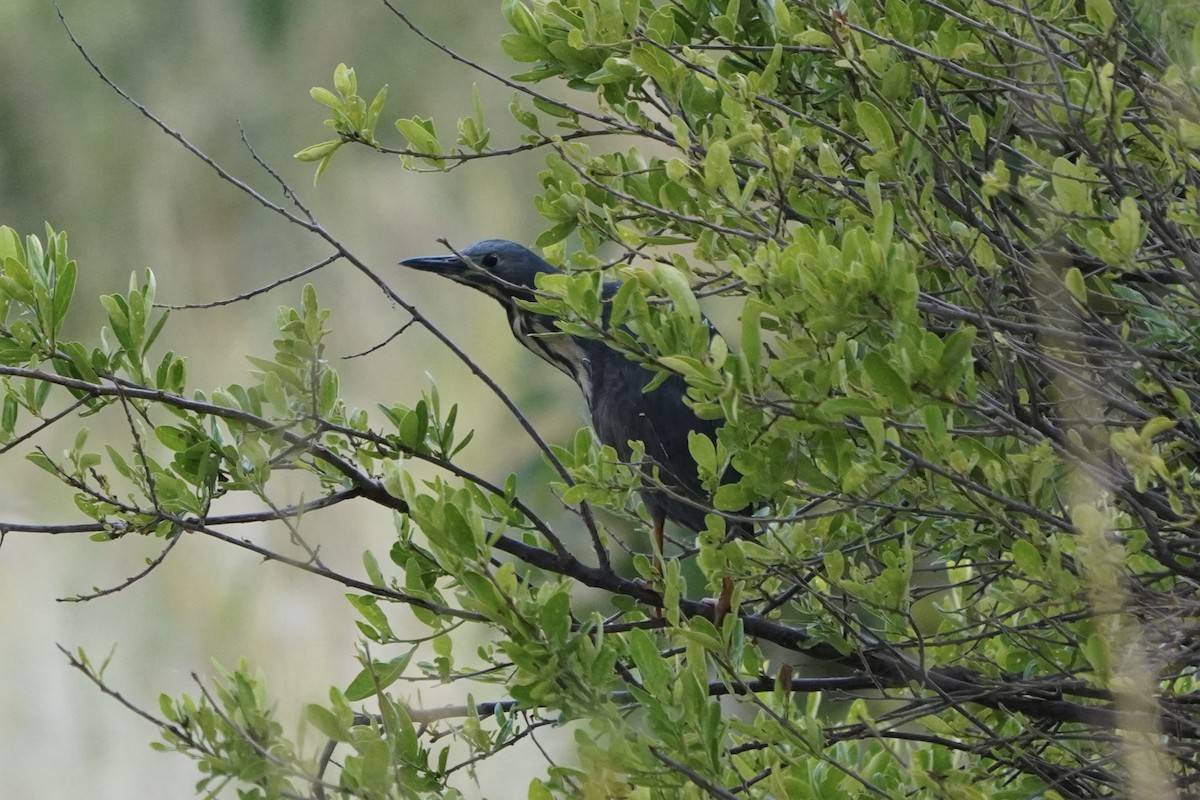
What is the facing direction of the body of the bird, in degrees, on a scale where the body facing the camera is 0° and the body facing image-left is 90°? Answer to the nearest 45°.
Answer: approximately 90°
